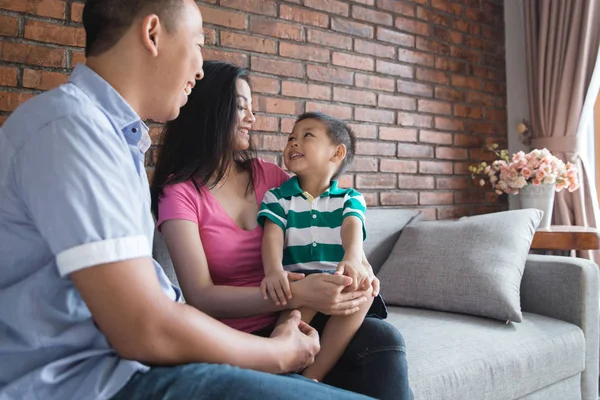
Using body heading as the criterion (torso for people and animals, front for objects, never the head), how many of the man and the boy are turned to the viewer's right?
1

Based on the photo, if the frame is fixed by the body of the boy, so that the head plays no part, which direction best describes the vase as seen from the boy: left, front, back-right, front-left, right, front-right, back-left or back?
back-left

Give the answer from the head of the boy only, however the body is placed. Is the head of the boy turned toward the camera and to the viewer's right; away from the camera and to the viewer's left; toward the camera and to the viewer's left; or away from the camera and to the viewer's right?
toward the camera and to the viewer's left

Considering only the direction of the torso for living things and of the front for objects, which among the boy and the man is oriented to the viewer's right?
the man

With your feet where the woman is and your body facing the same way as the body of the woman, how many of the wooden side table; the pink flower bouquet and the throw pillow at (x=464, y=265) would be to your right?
0

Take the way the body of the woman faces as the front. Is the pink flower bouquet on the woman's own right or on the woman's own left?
on the woman's own left

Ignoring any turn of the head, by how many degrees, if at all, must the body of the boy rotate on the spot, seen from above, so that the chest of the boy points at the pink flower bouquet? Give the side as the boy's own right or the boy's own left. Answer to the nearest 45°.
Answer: approximately 135° to the boy's own left

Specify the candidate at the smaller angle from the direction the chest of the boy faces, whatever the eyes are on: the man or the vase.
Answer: the man

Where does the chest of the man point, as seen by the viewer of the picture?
to the viewer's right

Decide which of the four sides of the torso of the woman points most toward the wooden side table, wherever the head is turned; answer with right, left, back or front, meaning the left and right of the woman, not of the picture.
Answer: left

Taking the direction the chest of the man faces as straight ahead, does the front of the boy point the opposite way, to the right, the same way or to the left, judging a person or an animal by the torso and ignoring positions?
to the right

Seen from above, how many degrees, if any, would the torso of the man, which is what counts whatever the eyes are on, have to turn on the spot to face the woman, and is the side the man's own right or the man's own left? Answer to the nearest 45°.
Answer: approximately 45° to the man's own left

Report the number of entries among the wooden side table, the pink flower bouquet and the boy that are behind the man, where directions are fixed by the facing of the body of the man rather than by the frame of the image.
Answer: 0

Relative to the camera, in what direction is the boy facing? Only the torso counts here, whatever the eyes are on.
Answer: toward the camera

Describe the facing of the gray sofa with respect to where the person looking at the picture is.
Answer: facing the viewer and to the right of the viewer

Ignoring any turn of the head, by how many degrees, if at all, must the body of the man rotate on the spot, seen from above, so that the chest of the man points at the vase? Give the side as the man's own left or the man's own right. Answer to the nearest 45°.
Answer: approximately 45° to the man's own left

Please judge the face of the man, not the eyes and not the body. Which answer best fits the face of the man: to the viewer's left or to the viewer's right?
to the viewer's right

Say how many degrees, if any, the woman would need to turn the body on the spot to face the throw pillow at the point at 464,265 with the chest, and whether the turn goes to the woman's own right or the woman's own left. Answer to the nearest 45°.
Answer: approximately 90° to the woman's own left
